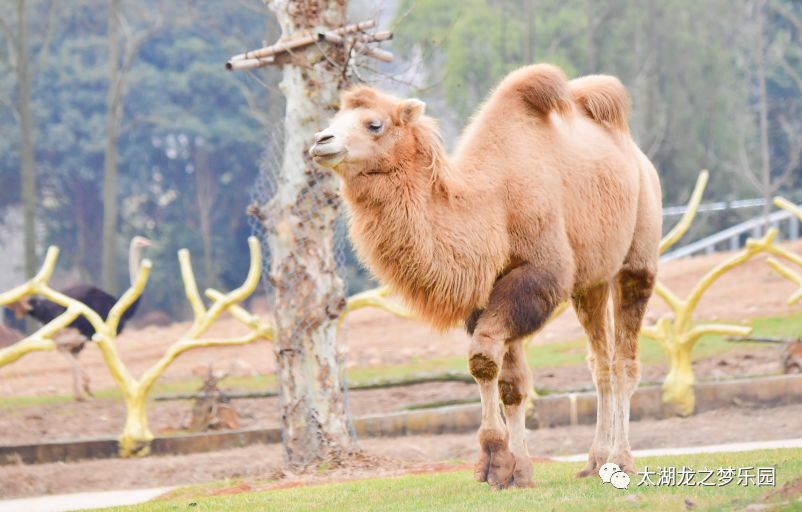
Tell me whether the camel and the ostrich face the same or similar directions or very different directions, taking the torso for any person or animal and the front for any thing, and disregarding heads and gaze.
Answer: very different directions

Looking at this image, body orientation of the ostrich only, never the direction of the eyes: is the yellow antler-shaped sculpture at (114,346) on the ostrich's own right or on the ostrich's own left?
on the ostrich's own right

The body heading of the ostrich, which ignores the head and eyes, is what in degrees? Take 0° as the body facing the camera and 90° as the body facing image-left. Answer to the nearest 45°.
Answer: approximately 270°

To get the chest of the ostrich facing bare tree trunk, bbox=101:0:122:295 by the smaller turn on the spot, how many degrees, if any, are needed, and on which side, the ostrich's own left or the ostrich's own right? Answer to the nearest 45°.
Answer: approximately 90° to the ostrich's own left

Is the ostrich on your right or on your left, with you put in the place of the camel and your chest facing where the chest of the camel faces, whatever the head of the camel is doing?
on your right

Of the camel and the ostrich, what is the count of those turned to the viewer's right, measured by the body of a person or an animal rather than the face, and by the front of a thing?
1

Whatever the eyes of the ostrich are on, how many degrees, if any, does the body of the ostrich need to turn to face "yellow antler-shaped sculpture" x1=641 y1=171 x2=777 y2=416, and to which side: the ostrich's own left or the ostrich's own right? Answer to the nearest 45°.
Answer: approximately 45° to the ostrich's own right

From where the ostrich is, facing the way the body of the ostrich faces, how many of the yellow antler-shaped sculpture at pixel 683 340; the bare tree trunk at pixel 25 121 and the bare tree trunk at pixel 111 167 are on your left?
2

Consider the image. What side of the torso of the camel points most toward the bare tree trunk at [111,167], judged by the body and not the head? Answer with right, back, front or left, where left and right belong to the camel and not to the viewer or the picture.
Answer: right

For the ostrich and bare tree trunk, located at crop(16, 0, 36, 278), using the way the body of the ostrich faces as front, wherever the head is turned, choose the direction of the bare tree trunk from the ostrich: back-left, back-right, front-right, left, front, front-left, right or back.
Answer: left
